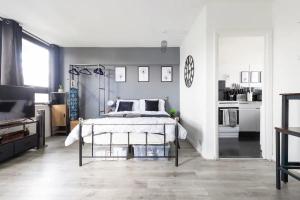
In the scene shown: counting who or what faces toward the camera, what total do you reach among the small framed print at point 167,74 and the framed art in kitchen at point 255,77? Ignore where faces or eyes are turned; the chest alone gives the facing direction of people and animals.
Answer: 2

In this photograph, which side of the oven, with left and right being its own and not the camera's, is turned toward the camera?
front

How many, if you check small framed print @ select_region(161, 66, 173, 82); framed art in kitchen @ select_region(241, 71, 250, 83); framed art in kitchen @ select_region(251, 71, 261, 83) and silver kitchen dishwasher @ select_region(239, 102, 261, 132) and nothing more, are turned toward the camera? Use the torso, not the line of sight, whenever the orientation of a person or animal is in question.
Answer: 4

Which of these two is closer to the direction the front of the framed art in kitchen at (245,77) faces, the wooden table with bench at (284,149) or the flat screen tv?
the wooden table with bench

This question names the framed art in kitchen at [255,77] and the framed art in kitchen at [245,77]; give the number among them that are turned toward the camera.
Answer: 2

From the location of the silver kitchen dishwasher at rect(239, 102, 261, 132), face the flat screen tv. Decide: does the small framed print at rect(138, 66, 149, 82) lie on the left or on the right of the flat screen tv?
right

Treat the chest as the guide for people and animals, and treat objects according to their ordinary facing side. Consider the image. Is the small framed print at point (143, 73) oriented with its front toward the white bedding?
yes

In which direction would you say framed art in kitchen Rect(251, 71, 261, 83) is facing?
toward the camera

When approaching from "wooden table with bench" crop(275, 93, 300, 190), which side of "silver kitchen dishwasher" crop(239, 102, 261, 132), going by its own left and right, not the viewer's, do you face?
front

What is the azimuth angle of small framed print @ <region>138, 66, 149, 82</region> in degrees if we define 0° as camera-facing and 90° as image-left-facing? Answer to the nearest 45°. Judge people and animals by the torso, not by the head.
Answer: approximately 0°

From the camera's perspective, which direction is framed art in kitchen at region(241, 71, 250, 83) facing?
toward the camera

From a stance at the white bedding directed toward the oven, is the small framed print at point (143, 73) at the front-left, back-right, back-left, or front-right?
front-left

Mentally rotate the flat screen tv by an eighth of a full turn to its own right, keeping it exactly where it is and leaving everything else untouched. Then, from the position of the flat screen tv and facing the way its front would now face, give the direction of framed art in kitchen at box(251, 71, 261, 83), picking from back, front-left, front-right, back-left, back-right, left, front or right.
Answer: left

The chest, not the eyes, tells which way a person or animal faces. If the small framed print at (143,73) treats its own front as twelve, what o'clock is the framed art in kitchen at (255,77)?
The framed art in kitchen is roughly at 9 o'clock from the small framed print.

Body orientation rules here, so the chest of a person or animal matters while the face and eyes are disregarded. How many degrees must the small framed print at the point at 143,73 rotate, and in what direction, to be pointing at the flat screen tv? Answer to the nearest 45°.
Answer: approximately 45° to its right

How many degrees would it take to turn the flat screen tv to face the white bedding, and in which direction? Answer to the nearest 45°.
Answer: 0° — it already faces it
